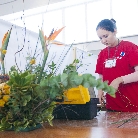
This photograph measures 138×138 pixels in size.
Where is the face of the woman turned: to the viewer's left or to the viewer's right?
to the viewer's left

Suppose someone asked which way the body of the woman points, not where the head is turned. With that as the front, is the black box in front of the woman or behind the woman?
in front

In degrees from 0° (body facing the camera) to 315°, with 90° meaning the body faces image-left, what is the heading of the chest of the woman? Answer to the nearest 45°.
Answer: approximately 45°
